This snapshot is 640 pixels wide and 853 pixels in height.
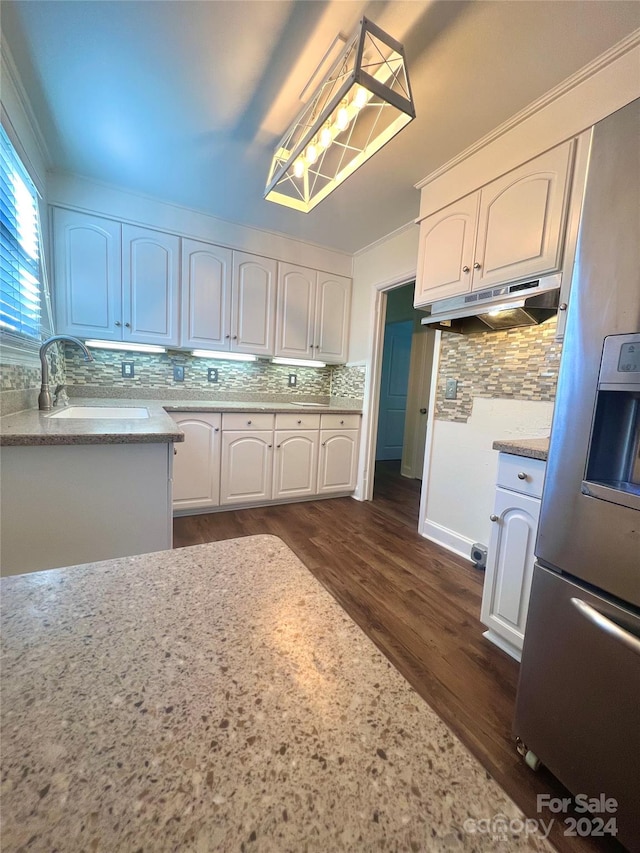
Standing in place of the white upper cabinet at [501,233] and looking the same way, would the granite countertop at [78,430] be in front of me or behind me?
in front

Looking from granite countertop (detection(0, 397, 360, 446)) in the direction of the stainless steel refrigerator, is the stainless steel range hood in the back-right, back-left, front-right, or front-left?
front-left

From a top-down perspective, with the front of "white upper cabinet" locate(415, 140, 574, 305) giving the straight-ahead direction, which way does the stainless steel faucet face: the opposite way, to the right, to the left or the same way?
the opposite way

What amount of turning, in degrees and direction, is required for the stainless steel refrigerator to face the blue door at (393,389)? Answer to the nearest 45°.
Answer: approximately 90° to its right

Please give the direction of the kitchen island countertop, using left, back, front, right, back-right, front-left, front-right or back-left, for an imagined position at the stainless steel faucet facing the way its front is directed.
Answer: right

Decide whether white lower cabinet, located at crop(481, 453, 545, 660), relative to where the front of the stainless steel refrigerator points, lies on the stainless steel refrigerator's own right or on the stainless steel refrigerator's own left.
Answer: on the stainless steel refrigerator's own right

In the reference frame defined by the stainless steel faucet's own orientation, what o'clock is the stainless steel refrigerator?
The stainless steel refrigerator is roughly at 2 o'clock from the stainless steel faucet.

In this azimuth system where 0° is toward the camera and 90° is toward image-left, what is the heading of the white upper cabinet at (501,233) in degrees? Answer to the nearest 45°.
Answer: approximately 45°

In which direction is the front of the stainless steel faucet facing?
to the viewer's right

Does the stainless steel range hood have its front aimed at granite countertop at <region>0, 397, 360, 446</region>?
yes

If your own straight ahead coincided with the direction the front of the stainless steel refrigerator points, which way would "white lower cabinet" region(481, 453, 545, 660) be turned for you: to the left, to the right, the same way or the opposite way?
the same way

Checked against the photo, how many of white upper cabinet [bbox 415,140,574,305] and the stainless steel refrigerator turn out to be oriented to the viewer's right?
0
